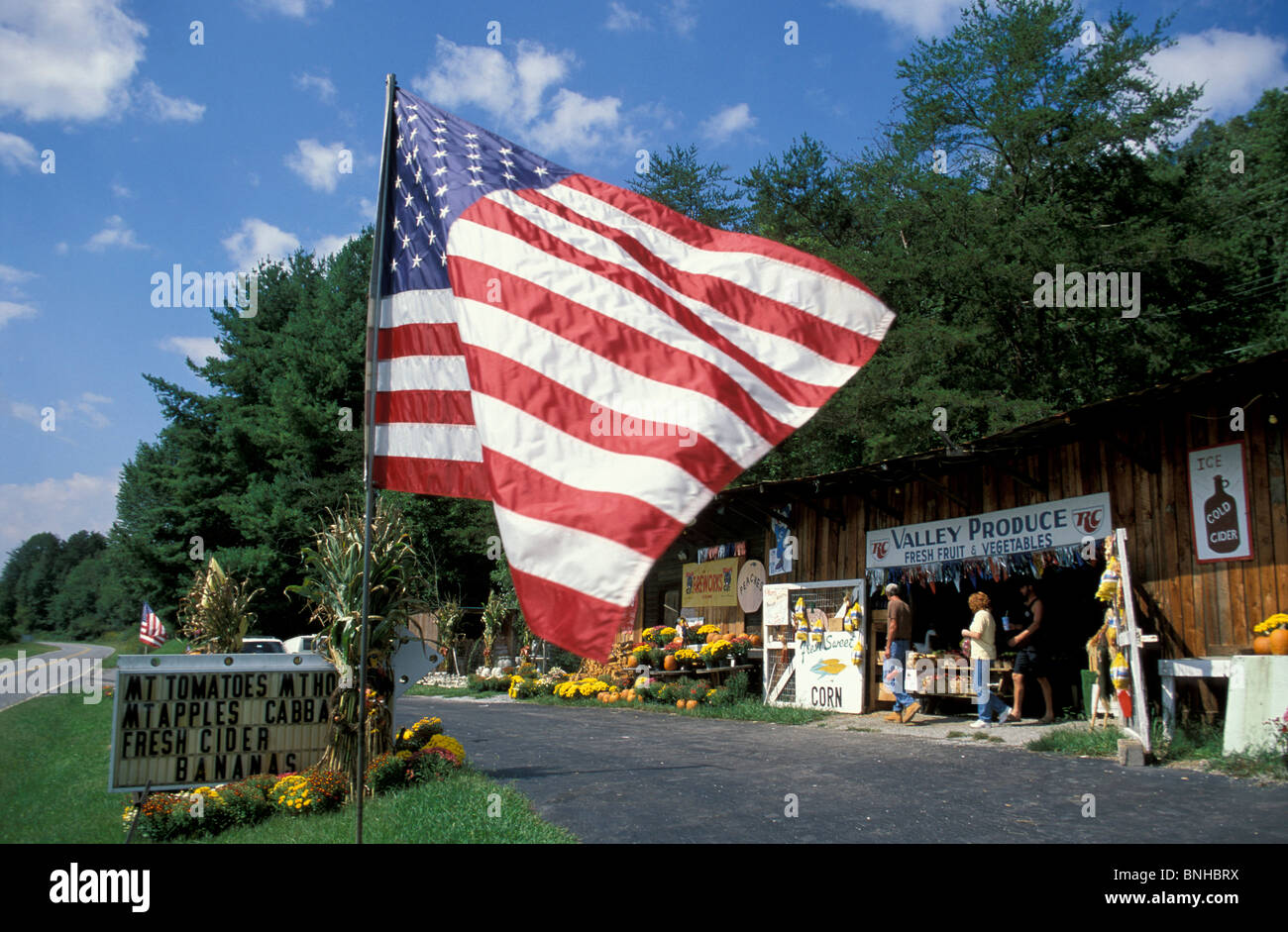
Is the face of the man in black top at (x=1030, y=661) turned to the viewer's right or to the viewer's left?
to the viewer's left

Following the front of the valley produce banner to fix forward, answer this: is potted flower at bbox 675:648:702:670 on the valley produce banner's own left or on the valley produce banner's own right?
on the valley produce banner's own right

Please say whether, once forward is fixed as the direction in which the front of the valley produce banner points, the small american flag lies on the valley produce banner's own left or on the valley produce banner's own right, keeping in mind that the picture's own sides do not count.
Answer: on the valley produce banner's own right

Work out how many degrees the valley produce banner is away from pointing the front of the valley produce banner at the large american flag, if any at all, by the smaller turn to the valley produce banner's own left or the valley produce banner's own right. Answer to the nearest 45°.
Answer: approximately 45° to the valley produce banner's own left

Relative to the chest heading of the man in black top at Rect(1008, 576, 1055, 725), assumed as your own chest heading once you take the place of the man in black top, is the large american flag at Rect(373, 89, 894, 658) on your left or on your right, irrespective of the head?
on your left

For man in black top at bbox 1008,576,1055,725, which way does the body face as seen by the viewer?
to the viewer's left
